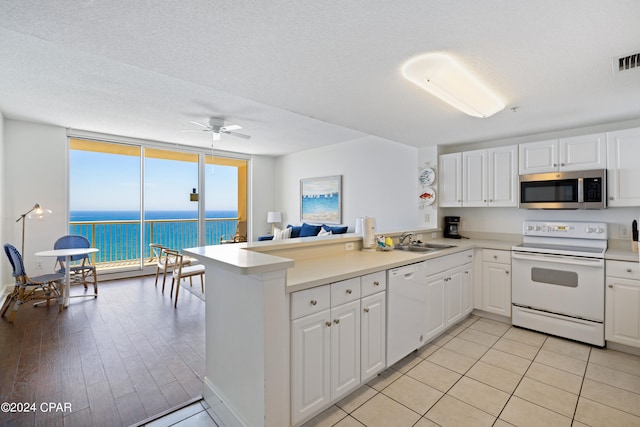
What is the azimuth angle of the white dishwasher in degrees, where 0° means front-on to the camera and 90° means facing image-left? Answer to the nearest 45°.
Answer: approximately 315°

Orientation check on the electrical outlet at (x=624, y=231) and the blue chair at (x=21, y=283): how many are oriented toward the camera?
1

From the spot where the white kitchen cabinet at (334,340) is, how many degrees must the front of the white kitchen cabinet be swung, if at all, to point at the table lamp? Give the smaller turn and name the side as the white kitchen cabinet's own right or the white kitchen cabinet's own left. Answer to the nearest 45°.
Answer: approximately 135° to the white kitchen cabinet's own left

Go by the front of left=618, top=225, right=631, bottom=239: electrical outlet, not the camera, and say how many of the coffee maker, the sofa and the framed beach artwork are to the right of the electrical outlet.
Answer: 3

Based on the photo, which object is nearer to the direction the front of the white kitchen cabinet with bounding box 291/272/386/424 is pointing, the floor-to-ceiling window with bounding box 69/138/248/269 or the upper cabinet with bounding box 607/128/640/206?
the upper cabinet

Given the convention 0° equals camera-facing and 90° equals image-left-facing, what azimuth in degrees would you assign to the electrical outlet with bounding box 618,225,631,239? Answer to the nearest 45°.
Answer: approximately 0°

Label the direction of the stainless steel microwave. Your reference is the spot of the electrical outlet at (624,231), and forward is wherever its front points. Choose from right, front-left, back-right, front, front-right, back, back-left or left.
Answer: front-right

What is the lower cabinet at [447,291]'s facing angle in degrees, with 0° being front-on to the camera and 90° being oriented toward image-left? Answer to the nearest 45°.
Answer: approximately 315°

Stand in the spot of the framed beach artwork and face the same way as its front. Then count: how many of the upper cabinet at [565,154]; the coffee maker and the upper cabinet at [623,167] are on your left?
3

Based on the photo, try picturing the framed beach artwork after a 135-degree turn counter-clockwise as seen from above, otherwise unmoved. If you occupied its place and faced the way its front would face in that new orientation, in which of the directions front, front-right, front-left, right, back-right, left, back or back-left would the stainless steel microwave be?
front-right

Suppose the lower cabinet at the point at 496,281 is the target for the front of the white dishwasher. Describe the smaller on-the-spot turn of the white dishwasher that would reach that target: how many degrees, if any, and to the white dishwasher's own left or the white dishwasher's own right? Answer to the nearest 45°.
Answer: approximately 90° to the white dishwasher's own left

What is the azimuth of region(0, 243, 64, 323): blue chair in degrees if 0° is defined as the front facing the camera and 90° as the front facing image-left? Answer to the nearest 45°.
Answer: approximately 225°

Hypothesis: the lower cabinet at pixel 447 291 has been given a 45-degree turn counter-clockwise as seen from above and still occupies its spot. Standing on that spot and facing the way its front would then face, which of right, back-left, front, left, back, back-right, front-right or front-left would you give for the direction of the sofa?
back-left
